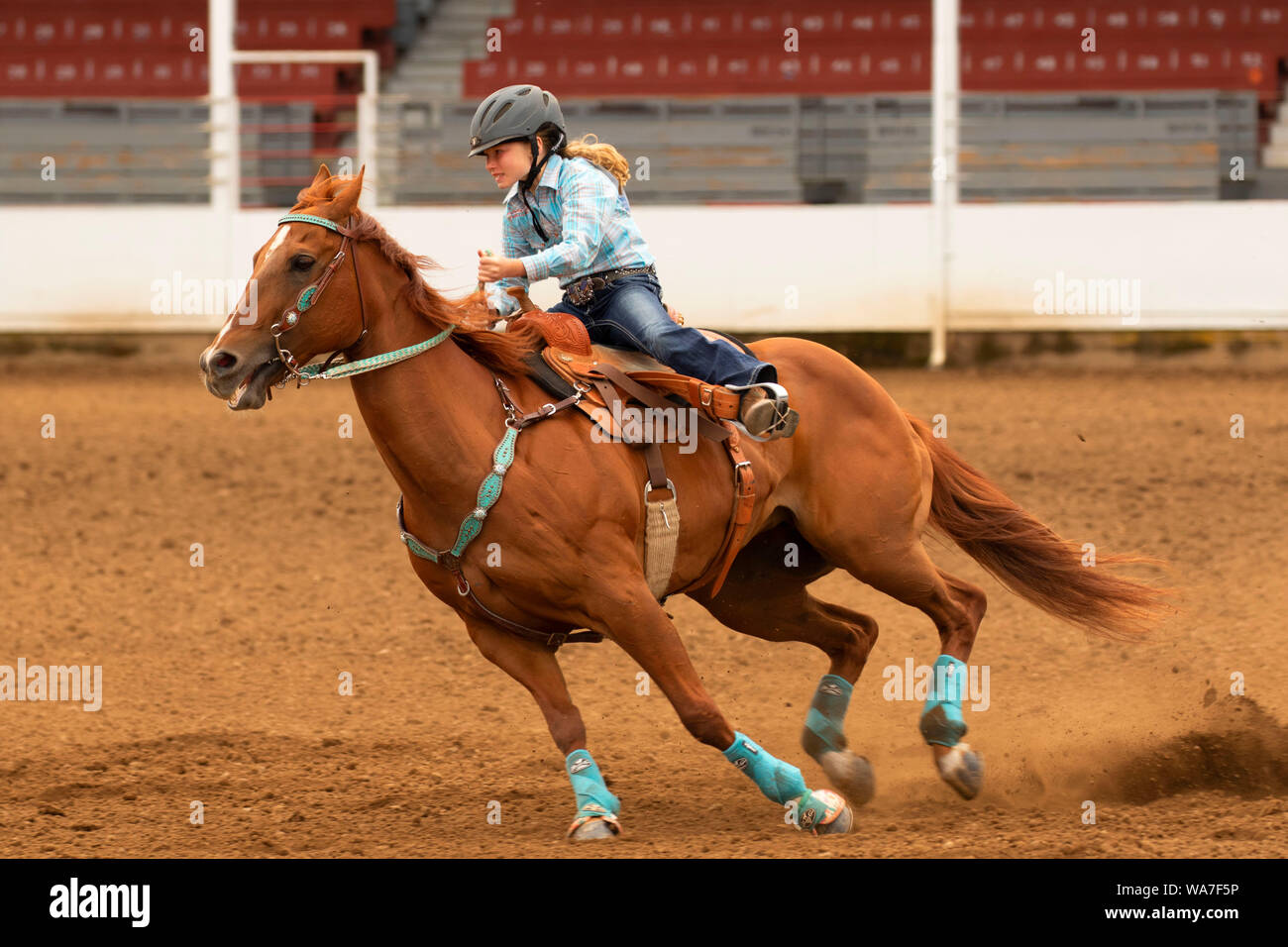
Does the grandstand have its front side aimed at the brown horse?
yes

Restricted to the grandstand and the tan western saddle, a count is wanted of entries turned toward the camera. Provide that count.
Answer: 1

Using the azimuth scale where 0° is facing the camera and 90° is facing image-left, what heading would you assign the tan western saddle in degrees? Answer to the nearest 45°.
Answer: approximately 90°

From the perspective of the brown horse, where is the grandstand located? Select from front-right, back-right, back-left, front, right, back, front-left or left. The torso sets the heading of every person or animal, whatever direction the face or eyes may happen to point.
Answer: back-right

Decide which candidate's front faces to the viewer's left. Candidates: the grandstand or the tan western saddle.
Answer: the tan western saddle

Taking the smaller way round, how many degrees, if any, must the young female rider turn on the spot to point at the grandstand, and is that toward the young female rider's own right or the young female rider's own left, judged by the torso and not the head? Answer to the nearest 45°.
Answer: approximately 135° to the young female rider's own right

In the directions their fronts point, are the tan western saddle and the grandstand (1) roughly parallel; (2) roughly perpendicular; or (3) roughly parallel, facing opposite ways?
roughly perpendicular

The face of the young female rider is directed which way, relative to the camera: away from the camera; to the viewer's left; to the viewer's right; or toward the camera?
to the viewer's left

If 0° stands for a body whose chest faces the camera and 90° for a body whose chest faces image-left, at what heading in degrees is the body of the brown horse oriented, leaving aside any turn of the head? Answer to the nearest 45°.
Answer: approximately 45°
